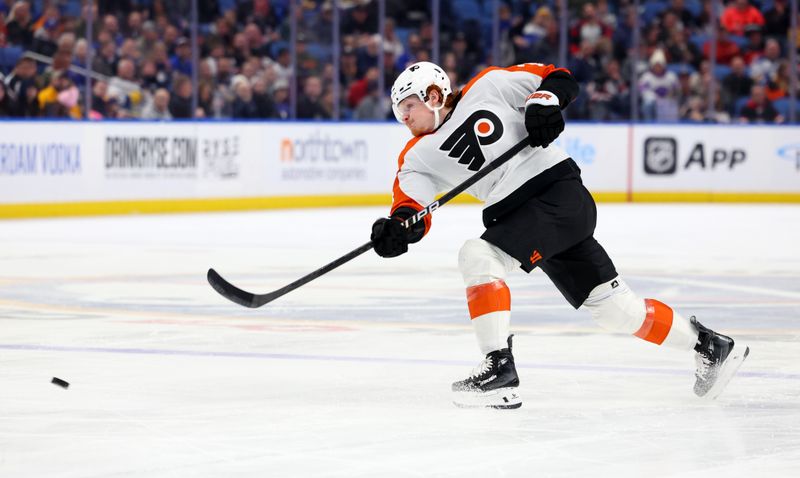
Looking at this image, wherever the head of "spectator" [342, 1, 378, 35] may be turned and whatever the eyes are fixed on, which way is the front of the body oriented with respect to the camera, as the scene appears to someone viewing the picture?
toward the camera

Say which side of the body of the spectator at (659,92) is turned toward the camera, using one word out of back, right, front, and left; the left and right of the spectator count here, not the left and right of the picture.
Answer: front

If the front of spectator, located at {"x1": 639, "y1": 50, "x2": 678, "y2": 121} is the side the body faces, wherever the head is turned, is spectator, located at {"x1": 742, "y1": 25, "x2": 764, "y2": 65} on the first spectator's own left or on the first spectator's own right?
on the first spectator's own left

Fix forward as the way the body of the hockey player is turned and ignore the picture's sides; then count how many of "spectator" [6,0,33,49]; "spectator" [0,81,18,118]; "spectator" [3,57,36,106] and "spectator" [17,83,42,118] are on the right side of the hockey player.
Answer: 4

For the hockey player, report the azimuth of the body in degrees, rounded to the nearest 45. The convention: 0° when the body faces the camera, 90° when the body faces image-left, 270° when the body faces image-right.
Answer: approximately 45°

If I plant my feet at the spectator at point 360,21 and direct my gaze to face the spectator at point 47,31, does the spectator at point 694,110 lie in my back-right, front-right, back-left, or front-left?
back-left

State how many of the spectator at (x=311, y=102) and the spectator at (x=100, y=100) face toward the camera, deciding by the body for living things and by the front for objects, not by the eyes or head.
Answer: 2

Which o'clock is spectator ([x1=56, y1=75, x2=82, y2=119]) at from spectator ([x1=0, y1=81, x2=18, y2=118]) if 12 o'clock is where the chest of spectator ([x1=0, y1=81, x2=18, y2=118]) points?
spectator ([x1=56, y1=75, x2=82, y2=119]) is roughly at 8 o'clock from spectator ([x1=0, y1=81, x2=18, y2=118]).

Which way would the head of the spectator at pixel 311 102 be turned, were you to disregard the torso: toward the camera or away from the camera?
toward the camera

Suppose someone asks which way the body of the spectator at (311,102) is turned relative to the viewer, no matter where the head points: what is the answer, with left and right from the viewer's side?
facing the viewer

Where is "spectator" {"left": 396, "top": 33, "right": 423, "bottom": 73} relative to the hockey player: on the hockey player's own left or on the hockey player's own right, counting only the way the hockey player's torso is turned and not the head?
on the hockey player's own right
